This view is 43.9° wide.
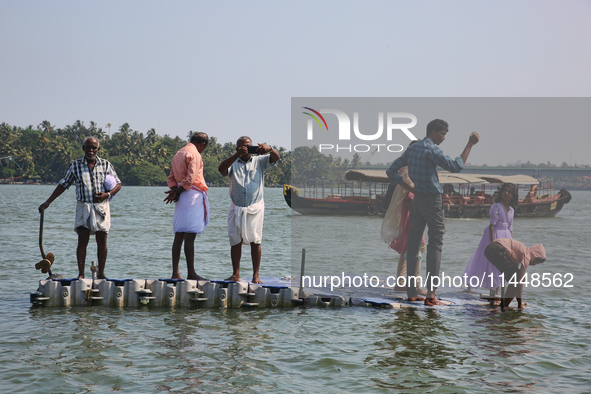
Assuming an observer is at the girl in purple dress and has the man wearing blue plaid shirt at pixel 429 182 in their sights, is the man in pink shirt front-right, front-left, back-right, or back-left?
front-right

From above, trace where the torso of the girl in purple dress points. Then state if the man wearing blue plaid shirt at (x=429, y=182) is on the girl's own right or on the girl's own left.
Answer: on the girl's own right

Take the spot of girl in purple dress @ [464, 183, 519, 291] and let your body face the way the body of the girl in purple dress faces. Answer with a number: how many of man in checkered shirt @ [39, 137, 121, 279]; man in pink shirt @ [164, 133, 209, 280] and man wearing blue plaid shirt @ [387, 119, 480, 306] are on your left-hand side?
0

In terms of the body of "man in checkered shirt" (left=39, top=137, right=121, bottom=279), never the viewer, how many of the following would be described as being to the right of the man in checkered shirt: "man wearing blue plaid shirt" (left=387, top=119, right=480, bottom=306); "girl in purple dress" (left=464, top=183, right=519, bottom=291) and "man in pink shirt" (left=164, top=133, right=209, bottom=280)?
0

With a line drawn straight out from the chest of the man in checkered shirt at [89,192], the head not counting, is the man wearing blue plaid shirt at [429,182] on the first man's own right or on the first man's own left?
on the first man's own left

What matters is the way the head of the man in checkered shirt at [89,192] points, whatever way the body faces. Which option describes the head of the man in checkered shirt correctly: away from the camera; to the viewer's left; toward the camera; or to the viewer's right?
toward the camera

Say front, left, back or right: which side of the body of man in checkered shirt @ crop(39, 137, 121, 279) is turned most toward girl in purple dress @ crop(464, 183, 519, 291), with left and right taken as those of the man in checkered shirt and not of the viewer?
left

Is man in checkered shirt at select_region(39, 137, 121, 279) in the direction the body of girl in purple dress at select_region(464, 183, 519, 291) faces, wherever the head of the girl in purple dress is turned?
no

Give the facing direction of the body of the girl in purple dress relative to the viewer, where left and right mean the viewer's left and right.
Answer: facing the viewer and to the right of the viewer

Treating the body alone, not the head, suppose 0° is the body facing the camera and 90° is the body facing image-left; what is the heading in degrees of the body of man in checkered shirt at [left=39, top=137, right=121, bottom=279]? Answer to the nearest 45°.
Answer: approximately 0°

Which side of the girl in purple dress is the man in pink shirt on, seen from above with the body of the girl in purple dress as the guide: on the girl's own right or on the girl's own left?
on the girl's own right

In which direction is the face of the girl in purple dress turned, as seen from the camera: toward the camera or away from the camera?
toward the camera

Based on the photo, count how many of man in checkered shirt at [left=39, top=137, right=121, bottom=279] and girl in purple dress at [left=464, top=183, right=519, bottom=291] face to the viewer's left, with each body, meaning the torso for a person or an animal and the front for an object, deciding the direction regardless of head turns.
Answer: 0

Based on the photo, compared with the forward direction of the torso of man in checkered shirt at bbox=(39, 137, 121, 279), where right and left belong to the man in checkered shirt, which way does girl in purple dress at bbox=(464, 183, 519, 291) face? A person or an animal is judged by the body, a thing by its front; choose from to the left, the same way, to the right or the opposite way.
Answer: the same way

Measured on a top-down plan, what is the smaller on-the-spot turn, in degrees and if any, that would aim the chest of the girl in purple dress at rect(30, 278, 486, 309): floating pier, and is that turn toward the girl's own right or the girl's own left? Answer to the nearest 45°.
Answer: approximately 135° to the girl's own right
